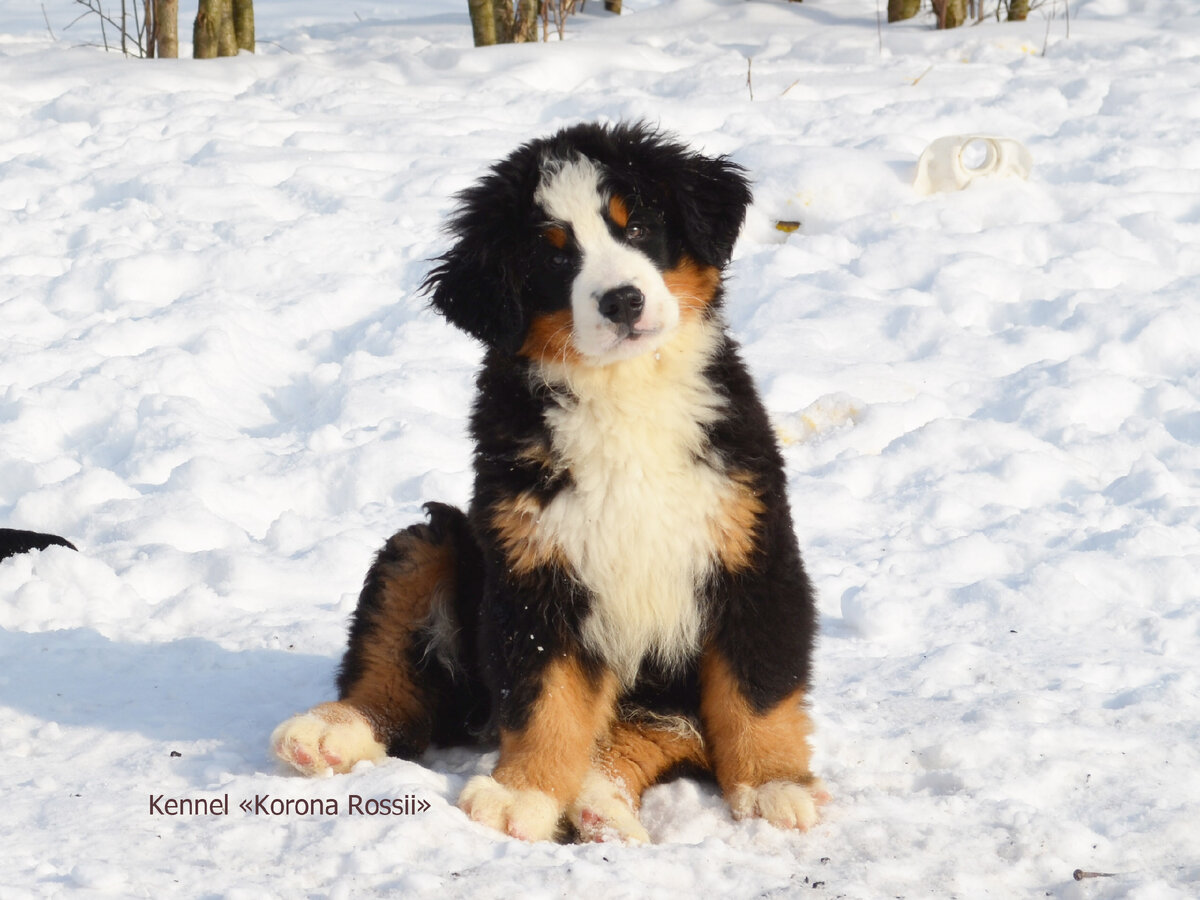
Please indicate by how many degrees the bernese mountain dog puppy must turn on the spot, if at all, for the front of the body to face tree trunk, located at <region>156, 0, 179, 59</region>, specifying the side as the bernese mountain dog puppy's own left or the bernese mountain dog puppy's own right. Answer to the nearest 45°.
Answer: approximately 180°

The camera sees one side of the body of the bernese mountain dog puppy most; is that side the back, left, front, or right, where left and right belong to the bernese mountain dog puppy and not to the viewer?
front

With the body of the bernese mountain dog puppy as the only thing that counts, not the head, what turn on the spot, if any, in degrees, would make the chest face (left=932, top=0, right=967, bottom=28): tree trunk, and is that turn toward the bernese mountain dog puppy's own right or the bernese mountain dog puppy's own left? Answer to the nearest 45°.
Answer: approximately 180°

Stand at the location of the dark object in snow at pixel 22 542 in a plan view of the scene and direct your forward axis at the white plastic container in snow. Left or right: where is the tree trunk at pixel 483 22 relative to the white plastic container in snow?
left

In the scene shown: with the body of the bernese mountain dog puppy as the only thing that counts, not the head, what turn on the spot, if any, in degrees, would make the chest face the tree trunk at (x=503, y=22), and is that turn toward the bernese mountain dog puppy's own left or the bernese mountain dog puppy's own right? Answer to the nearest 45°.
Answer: approximately 180°

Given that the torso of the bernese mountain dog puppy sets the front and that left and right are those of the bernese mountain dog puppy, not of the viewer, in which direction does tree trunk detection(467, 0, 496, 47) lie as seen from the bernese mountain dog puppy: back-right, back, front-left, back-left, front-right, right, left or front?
back

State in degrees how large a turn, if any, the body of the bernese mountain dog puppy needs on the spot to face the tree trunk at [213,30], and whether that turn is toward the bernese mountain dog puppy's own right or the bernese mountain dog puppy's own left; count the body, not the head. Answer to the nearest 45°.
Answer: approximately 180°
